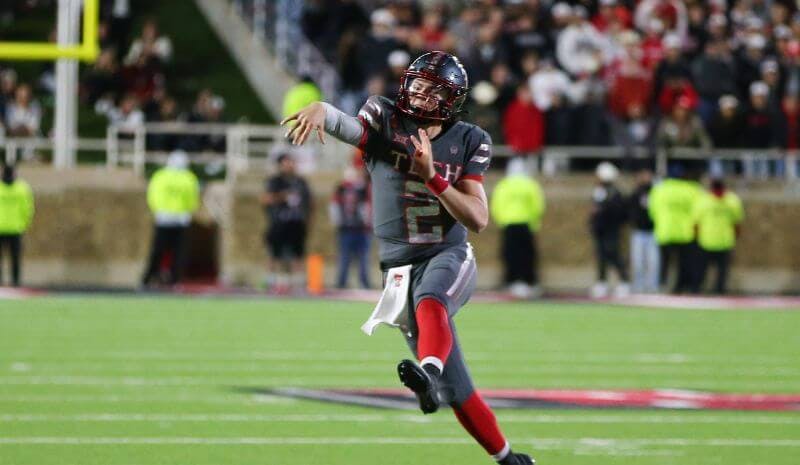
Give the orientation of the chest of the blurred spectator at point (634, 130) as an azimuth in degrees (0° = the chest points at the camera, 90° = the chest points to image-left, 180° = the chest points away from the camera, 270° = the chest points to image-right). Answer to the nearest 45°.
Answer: approximately 0°

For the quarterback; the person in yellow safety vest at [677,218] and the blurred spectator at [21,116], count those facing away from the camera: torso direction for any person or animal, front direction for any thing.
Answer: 1

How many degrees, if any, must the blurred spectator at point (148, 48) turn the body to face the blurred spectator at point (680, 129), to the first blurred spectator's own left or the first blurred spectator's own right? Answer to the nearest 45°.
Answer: approximately 45° to the first blurred spectator's own left

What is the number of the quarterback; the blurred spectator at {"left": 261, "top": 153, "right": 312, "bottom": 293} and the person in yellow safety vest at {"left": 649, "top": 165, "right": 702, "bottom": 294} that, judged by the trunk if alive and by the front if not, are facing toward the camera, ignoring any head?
2

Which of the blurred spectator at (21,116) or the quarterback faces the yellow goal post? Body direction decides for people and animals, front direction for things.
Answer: the blurred spectator

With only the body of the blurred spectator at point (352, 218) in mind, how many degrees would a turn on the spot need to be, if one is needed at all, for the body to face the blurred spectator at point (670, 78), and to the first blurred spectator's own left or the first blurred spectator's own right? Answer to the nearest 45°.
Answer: approximately 90° to the first blurred spectator's own left

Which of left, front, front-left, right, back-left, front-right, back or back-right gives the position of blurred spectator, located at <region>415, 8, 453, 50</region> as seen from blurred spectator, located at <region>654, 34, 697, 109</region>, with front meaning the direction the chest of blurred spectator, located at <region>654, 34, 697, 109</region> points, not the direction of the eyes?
right

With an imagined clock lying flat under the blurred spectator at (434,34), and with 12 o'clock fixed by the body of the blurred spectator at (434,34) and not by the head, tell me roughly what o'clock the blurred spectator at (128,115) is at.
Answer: the blurred spectator at (128,115) is roughly at 3 o'clock from the blurred spectator at (434,34).

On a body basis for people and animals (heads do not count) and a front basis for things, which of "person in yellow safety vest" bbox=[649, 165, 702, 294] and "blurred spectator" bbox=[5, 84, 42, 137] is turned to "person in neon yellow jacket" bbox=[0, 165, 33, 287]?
the blurred spectator
